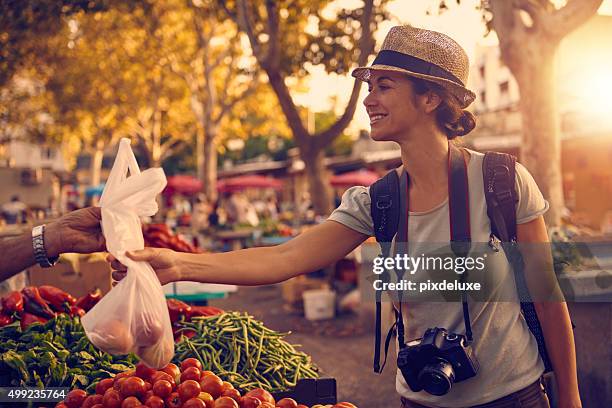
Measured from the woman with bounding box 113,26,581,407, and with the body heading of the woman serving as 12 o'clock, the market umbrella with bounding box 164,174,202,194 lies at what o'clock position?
The market umbrella is roughly at 4 o'clock from the woman.

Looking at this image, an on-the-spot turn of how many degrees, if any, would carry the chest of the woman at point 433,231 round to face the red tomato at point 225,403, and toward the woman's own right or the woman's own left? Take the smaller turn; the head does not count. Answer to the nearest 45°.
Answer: approximately 90° to the woman's own right

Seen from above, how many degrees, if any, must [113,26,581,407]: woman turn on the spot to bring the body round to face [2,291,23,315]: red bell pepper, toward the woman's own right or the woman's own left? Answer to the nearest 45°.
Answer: approximately 90° to the woman's own right

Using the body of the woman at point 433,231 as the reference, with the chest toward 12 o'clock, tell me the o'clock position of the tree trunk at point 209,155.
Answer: The tree trunk is roughly at 4 o'clock from the woman.

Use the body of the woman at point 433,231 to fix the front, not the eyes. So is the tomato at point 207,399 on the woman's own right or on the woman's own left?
on the woman's own right

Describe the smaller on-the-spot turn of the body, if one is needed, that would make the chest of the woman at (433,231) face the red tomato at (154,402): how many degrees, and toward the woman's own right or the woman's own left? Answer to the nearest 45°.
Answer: approximately 45° to the woman's own right

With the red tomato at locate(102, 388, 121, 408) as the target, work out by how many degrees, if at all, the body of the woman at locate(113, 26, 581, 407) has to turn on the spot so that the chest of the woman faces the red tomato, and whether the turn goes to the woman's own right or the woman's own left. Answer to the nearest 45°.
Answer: approximately 45° to the woman's own right

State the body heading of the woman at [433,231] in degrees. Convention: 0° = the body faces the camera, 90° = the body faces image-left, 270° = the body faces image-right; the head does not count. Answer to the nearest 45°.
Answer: approximately 45°

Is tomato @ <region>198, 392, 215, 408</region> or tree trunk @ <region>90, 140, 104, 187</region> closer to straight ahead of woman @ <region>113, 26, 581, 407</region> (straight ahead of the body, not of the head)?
the tomato
